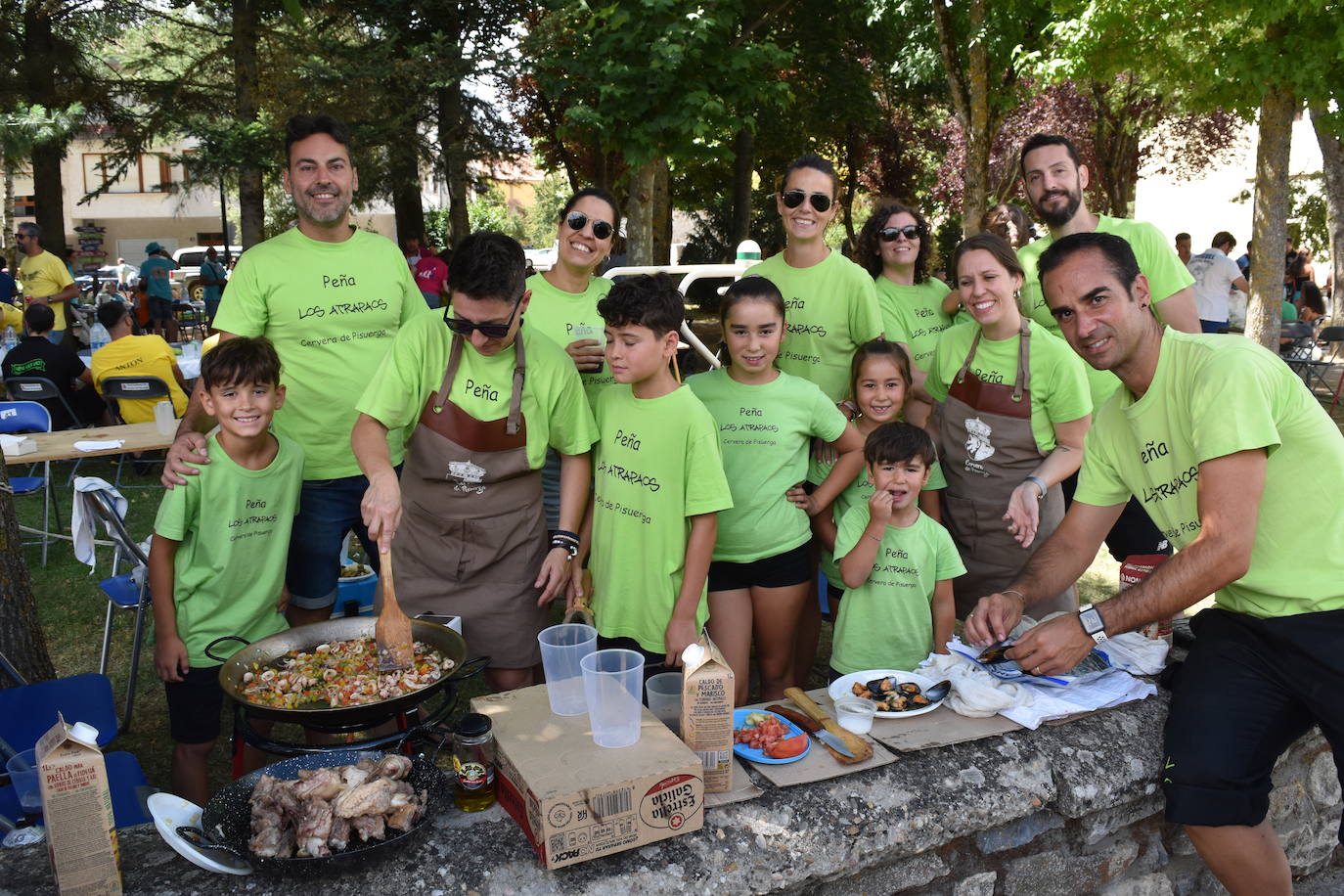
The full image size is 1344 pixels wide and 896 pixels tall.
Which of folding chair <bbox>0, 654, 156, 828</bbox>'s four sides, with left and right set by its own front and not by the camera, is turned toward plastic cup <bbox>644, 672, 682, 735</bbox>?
front

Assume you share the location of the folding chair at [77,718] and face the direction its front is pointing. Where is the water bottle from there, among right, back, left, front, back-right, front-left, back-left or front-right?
back-left

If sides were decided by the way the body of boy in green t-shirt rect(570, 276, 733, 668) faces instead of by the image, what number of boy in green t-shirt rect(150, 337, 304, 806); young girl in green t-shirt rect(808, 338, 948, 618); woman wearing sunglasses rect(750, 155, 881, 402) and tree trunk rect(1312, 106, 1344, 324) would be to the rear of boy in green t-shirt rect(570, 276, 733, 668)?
3

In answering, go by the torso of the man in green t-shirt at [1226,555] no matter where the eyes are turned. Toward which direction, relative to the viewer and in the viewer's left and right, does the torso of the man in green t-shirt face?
facing the viewer and to the left of the viewer

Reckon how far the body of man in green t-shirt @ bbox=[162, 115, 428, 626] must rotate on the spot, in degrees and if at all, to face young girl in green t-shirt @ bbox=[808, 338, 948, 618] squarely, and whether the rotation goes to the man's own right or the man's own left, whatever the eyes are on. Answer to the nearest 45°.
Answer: approximately 90° to the man's own left

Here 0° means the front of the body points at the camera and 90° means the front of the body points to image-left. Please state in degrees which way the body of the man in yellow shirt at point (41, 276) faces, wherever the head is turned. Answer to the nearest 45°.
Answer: approximately 45°

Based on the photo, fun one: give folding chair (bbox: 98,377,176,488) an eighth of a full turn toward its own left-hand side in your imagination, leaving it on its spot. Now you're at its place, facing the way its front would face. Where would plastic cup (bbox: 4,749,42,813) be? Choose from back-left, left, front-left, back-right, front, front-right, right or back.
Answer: back-left

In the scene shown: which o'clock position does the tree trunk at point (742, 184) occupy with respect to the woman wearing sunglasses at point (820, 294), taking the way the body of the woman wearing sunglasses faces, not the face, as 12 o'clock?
The tree trunk is roughly at 6 o'clock from the woman wearing sunglasses.

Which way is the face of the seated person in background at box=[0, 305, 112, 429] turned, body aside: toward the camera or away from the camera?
away from the camera

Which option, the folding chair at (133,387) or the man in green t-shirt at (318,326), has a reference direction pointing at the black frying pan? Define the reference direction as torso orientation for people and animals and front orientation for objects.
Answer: the man in green t-shirt

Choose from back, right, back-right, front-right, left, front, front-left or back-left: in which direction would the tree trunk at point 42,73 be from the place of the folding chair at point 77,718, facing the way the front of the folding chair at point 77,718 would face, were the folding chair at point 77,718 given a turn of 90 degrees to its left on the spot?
front-left

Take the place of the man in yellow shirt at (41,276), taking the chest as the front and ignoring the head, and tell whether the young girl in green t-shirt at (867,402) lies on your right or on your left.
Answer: on your left

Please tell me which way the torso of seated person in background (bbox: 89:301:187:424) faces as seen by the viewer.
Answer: away from the camera

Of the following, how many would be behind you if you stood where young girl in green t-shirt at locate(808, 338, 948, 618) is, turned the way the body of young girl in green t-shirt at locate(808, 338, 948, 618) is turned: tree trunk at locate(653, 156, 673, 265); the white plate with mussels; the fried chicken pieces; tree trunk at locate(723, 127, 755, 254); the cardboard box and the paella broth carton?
2

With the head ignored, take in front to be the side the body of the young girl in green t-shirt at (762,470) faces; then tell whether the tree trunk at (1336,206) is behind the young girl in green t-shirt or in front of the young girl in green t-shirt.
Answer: behind
